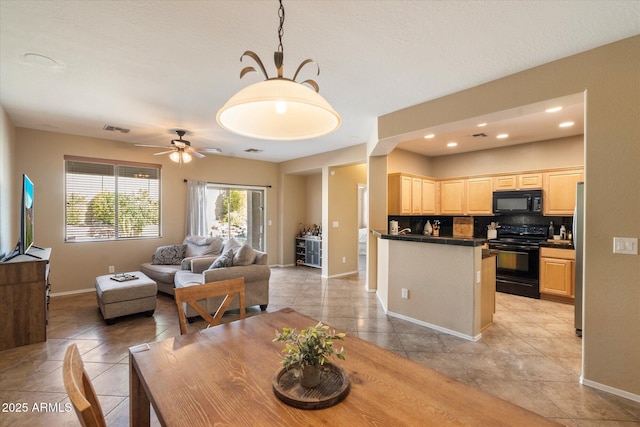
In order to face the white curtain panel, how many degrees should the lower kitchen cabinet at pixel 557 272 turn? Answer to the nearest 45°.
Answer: approximately 45° to its right

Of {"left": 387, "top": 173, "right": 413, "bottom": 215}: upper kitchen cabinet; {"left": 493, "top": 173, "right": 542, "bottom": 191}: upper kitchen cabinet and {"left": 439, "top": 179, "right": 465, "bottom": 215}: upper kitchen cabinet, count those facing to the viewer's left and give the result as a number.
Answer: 0

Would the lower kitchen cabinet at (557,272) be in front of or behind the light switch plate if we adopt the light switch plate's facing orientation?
behind

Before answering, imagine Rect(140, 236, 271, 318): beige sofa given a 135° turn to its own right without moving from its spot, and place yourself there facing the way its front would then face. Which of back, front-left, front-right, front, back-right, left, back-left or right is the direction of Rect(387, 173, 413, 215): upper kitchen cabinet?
right

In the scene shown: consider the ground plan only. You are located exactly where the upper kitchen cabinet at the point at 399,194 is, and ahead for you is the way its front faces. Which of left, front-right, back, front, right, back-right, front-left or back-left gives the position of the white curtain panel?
back-right

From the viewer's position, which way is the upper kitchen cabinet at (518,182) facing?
facing the viewer

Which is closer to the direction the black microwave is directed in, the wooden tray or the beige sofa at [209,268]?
the wooden tray

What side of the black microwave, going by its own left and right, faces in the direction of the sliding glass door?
right

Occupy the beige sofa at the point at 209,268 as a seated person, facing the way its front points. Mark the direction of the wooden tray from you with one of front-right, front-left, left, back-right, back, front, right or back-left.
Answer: front-left

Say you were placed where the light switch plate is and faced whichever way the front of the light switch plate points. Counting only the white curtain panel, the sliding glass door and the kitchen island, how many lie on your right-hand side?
3

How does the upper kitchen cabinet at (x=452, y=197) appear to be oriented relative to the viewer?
toward the camera

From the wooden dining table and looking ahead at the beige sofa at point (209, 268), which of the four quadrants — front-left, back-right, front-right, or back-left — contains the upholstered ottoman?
front-left

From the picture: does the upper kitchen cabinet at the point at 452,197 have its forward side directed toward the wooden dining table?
yes

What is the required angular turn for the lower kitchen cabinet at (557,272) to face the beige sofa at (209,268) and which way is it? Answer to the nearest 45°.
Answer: approximately 45° to its right

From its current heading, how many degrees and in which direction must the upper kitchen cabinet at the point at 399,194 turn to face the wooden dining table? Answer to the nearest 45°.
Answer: approximately 45° to its right

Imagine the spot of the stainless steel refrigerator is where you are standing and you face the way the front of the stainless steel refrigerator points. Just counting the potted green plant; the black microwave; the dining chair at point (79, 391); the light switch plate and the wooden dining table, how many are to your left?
4

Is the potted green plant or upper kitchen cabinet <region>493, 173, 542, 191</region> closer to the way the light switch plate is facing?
the potted green plant
